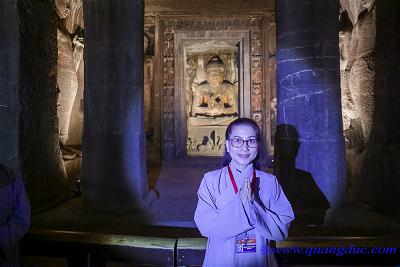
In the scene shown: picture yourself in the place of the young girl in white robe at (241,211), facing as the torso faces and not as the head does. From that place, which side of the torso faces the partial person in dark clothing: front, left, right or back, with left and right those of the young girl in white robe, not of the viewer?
right

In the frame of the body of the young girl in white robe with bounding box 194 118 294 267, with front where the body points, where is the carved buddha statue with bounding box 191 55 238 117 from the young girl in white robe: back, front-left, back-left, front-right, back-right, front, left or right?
back

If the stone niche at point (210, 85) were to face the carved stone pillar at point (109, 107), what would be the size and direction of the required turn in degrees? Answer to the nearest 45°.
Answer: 0° — it already faces it

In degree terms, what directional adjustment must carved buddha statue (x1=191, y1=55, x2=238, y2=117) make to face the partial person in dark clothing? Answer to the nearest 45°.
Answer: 0° — it already faces them

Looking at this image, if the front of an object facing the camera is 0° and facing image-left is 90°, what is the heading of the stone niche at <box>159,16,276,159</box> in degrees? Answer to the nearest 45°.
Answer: approximately 0°

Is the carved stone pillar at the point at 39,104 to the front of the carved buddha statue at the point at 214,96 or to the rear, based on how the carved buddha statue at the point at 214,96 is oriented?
to the front

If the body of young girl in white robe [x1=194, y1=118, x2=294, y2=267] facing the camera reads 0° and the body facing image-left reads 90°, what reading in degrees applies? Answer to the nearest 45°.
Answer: approximately 0°

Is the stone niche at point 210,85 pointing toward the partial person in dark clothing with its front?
yes
